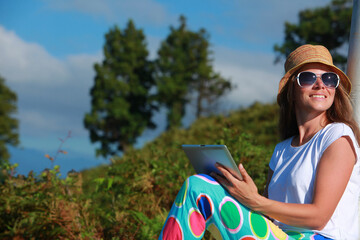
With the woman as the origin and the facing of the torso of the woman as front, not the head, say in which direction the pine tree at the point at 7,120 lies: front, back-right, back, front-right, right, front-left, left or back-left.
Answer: right

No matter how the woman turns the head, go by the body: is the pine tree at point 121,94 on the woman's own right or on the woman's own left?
on the woman's own right

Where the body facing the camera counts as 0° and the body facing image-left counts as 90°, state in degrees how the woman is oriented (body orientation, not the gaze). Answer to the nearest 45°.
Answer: approximately 45°

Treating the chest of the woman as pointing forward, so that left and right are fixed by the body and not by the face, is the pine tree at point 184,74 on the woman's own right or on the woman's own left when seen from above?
on the woman's own right
